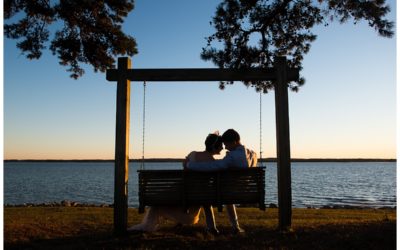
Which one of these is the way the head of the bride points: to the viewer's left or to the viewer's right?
to the viewer's right

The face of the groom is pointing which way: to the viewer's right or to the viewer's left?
to the viewer's left

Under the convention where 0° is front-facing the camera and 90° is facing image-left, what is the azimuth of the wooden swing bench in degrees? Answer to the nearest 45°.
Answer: approximately 180°
